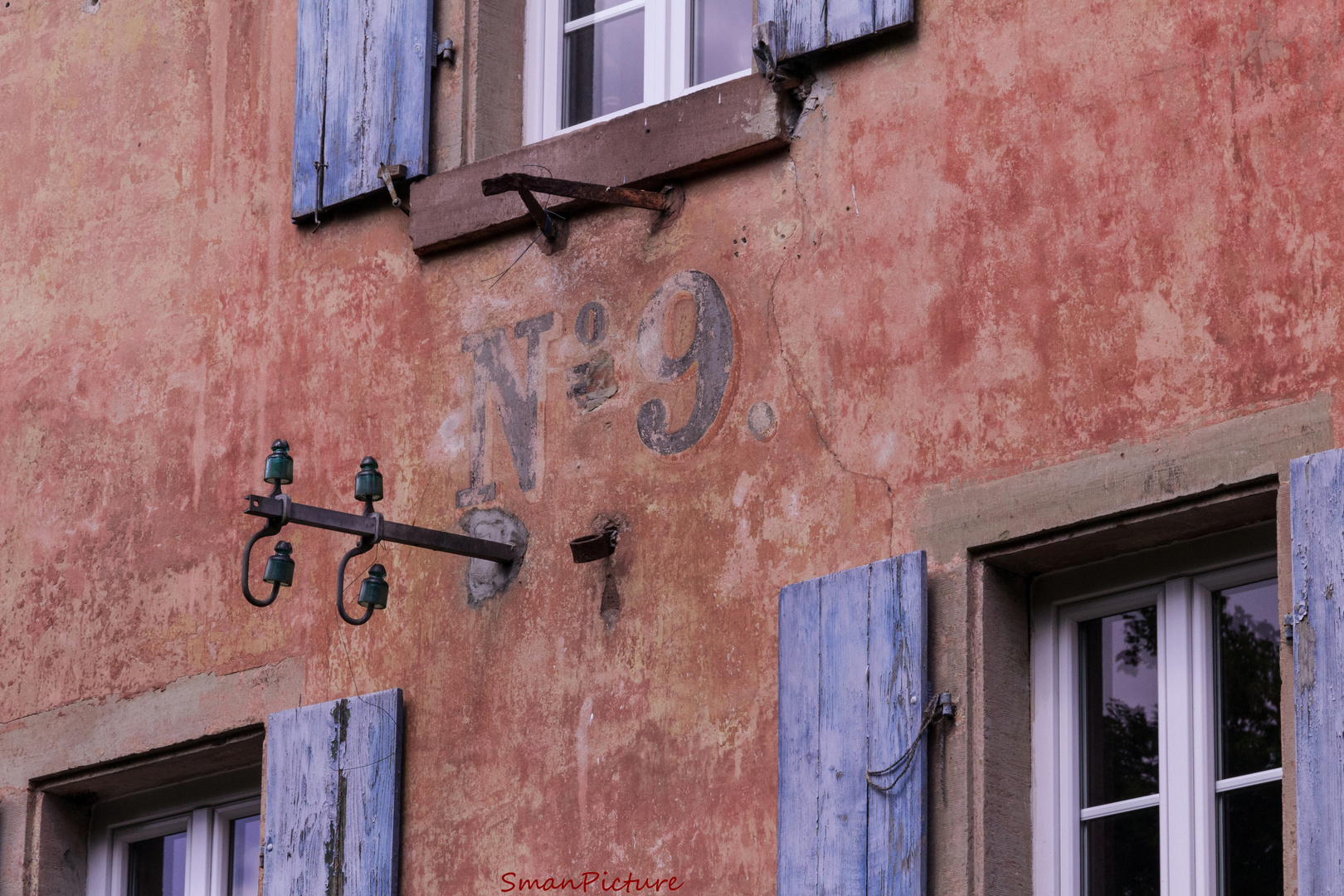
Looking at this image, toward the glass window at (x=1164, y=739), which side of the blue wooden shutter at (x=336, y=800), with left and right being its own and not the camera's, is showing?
left

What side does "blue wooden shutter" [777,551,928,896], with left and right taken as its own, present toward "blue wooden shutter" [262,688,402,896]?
right

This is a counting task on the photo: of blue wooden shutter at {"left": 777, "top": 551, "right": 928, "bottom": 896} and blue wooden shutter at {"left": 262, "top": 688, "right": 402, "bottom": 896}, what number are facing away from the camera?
0

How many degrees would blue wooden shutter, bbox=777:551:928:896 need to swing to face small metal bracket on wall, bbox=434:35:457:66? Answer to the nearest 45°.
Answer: approximately 90° to its right

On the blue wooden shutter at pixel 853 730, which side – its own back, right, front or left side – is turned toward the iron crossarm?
right

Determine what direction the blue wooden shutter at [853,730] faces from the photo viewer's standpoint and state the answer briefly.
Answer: facing the viewer and to the left of the viewer

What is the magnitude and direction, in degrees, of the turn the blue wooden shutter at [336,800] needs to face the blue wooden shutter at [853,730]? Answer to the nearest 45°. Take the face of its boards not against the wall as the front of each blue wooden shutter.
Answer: approximately 90° to its left
